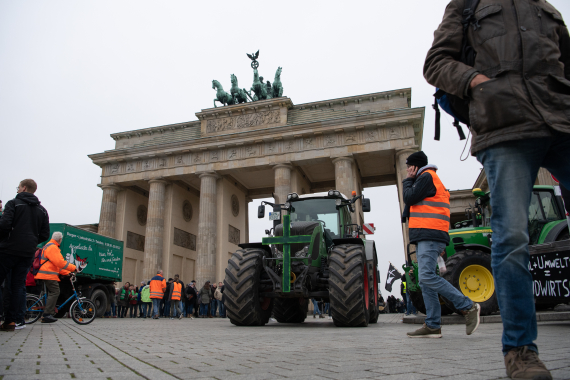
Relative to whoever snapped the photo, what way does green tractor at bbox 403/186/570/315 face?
facing to the left of the viewer

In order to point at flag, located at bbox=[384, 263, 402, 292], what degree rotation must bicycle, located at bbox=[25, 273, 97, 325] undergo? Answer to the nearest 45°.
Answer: approximately 45° to its left

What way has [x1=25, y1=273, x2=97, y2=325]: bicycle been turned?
to the viewer's right

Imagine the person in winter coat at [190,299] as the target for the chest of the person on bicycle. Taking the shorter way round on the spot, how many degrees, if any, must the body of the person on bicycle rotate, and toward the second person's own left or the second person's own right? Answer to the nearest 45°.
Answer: approximately 45° to the second person's own left

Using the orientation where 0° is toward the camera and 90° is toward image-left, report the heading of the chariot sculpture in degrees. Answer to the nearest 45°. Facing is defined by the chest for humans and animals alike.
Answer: approximately 45°

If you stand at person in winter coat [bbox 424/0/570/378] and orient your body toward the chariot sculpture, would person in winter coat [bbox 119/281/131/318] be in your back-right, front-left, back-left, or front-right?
front-left

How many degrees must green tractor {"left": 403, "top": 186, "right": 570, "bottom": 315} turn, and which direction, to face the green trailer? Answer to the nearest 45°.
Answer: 0° — it already faces it

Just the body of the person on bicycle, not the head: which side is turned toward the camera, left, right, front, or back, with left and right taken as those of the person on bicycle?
right
